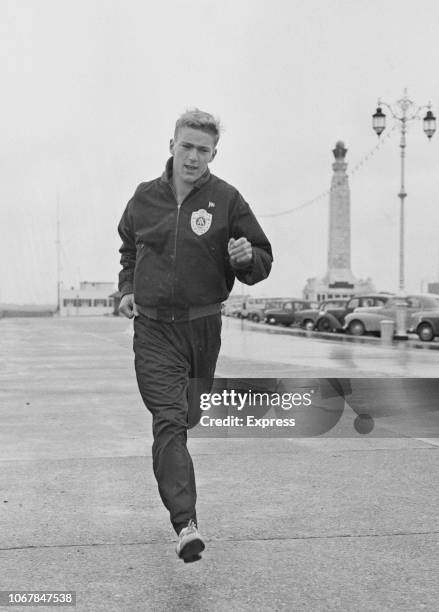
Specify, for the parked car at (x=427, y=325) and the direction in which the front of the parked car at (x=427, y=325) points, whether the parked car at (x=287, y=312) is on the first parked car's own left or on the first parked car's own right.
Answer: on the first parked car's own right

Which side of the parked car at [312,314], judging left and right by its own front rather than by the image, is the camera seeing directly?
left

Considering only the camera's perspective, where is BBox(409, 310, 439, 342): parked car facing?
facing to the left of the viewer

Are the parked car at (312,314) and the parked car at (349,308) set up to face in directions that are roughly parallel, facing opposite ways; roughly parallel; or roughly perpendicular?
roughly parallel

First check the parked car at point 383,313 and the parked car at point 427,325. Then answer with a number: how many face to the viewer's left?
2

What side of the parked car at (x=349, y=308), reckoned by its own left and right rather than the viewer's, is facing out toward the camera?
left

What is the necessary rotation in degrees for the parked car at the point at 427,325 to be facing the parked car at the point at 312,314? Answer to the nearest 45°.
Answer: approximately 45° to its right

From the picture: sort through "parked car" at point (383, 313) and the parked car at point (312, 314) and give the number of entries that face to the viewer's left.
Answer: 2

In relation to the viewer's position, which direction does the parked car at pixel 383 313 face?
facing to the left of the viewer

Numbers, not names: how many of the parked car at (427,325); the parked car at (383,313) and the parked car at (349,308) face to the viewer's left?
3

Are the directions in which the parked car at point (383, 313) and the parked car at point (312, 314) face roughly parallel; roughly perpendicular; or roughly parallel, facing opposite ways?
roughly parallel

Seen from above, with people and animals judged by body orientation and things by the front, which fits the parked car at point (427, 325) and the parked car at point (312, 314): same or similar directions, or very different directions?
same or similar directions
